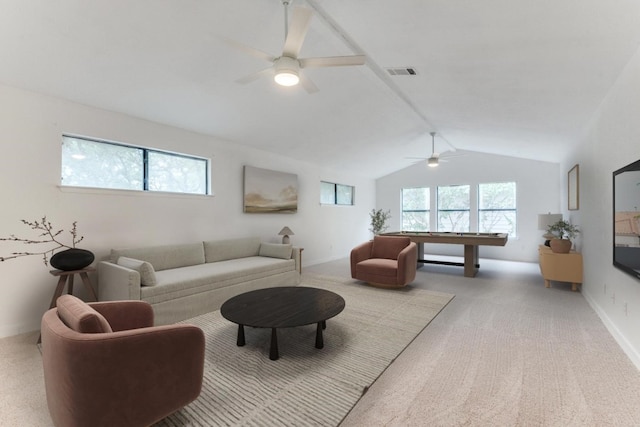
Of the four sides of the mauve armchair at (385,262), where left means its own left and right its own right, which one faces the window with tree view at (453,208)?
back

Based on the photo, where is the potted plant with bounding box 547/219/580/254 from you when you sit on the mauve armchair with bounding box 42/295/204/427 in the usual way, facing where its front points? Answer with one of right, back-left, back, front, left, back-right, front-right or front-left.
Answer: front-right

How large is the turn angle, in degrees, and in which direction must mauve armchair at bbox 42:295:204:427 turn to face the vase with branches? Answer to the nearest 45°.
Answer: approximately 45° to its left

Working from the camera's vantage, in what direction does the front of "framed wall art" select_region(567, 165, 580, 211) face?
facing to the left of the viewer

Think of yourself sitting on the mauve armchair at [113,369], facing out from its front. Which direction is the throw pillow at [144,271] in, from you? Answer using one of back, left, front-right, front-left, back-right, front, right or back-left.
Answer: front-left

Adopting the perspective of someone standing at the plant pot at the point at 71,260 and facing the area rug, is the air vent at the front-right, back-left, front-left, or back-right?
front-left

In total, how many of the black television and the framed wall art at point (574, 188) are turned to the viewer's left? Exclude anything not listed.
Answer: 2

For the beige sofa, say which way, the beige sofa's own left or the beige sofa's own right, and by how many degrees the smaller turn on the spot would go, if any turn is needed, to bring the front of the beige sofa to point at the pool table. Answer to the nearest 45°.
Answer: approximately 45° to the beige sofa's own left

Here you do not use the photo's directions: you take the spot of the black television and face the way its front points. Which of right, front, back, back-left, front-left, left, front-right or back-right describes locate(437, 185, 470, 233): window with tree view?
front-right

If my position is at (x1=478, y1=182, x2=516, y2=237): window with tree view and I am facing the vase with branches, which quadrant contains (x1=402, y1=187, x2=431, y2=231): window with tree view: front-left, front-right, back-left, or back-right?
front-right

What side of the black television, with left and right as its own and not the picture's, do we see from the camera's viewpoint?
left

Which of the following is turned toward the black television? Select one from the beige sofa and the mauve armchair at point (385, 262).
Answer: the beige sofa

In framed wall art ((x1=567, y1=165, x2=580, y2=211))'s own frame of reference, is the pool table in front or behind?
in front

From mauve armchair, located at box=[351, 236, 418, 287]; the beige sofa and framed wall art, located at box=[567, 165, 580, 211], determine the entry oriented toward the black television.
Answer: the beige sofa

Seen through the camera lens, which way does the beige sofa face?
facing the viewer and to the right of the viewer
